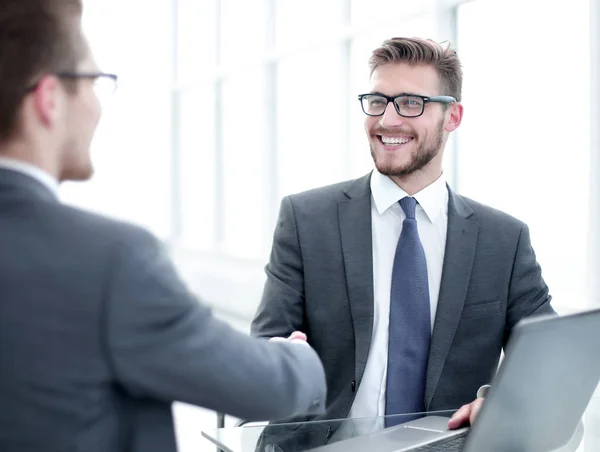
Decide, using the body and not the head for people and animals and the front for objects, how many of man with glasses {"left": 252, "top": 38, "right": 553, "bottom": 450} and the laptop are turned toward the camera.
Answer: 1

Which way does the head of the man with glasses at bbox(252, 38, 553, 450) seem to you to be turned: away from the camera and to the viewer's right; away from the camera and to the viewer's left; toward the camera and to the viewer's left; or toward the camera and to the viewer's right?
toward the camera and to the viewer's left

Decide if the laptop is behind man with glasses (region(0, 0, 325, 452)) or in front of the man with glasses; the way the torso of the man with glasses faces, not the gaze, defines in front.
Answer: in front

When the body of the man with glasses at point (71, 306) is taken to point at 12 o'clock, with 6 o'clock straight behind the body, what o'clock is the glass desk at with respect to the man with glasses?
The glass desk is roughly at 12 o'clock from the man with glasses.

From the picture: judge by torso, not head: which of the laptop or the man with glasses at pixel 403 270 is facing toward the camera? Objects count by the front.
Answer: the man with glasses

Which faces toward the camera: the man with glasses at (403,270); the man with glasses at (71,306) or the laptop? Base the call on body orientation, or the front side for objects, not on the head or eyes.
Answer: the man with glasses at (403,270)

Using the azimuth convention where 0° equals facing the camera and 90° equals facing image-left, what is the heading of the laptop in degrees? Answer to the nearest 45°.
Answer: approximately 135°

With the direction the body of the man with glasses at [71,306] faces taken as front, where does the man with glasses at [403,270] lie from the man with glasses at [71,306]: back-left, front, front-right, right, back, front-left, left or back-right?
front

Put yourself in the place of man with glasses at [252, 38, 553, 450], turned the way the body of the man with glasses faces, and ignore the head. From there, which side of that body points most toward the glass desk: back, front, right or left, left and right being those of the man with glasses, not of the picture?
front

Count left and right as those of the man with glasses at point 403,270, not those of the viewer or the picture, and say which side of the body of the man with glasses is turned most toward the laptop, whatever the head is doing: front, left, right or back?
front

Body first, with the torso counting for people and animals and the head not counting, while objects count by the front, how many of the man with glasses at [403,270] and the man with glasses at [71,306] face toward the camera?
1

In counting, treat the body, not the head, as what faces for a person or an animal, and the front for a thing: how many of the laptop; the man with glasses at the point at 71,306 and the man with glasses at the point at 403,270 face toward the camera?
1

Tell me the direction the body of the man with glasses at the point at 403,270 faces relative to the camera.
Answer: toward the camera

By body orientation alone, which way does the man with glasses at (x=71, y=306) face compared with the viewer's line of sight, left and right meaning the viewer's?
facing away from the viewer and to the right of the viewer
